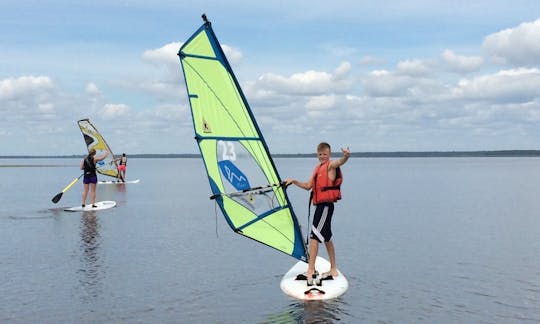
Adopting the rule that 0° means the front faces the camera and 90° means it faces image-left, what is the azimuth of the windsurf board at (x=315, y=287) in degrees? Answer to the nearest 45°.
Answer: approximately 180°
